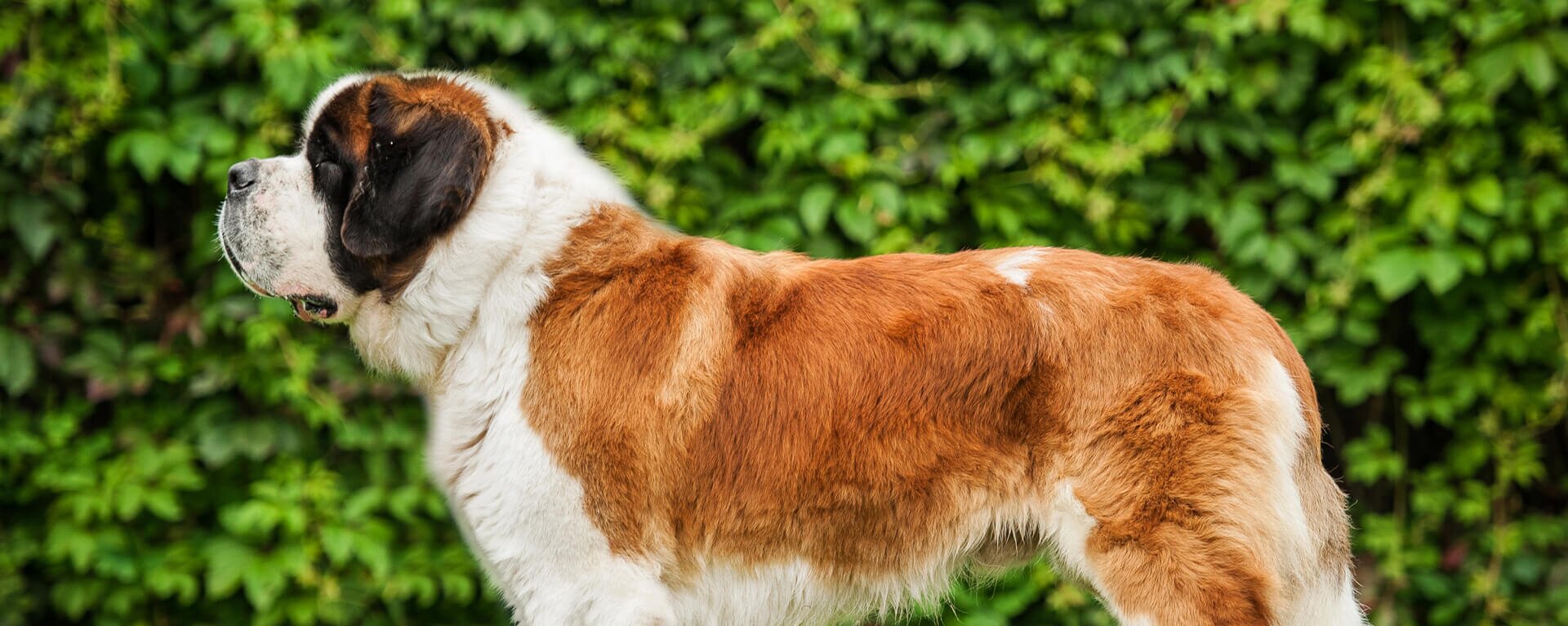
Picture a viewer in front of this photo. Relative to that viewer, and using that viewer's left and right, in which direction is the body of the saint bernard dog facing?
facing to the left of the viewer
